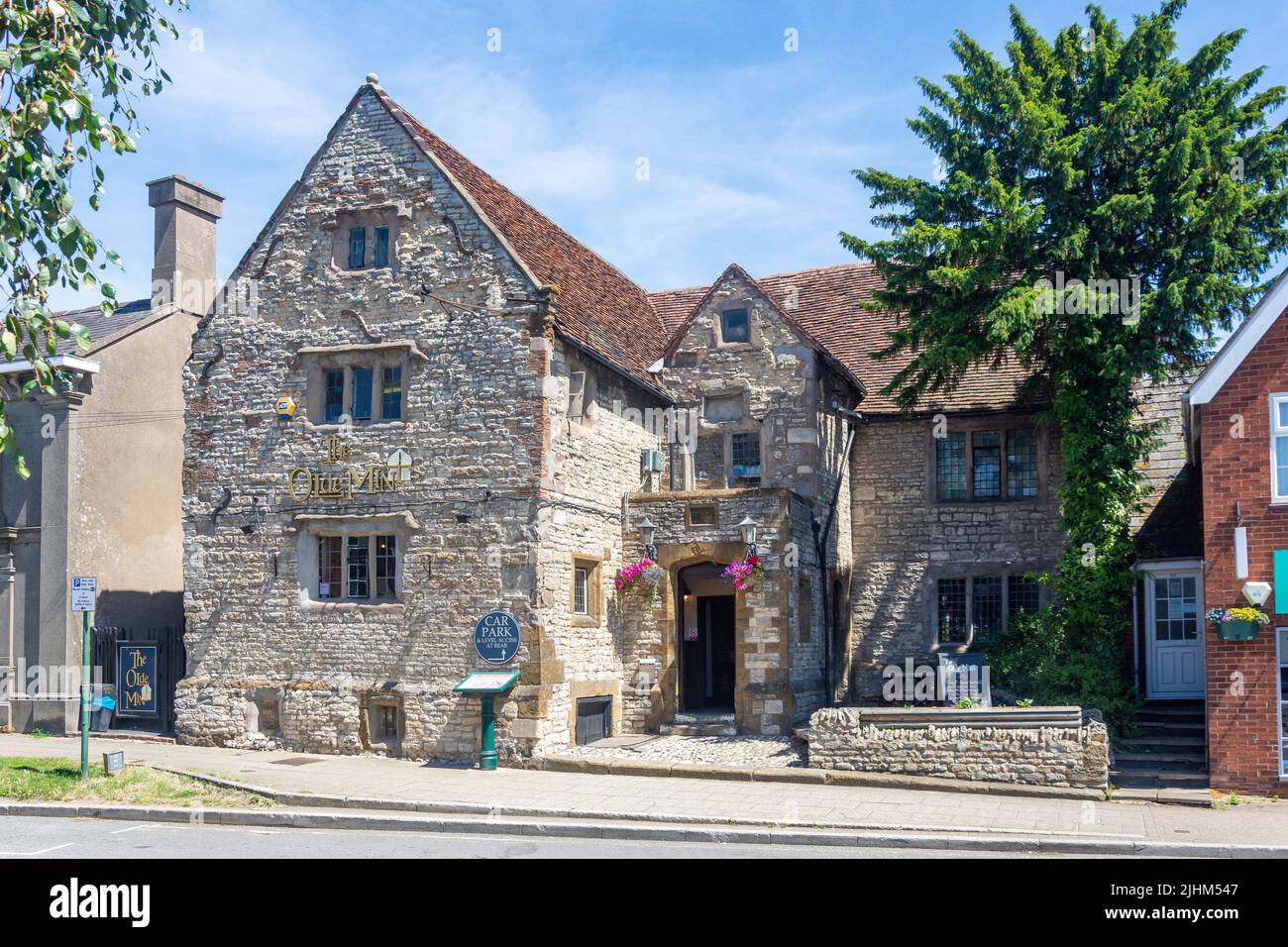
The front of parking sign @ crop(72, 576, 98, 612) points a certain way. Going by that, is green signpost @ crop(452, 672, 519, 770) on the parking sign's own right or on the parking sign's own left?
on the parking sign's own left

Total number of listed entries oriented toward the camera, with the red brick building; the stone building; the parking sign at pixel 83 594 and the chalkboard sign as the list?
4

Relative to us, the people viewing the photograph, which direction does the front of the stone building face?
facing the viewer

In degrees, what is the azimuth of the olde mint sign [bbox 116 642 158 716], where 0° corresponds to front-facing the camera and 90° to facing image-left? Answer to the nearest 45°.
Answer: approximately 0°

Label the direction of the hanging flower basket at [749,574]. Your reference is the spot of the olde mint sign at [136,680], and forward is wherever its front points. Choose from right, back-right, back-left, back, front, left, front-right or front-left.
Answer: front-left

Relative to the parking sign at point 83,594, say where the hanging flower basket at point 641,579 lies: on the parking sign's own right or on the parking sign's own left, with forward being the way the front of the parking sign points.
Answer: on the parking sign's own left

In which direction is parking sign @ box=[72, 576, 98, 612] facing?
toward the camera

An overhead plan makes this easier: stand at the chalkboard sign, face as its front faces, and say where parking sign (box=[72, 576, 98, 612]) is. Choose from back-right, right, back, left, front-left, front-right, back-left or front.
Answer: front-right

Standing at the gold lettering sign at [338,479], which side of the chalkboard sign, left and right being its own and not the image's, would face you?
right

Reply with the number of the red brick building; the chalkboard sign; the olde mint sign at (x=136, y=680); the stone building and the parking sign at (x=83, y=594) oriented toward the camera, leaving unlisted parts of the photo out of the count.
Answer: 5

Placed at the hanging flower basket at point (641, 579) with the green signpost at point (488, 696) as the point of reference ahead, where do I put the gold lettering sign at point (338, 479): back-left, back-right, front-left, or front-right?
front-right
